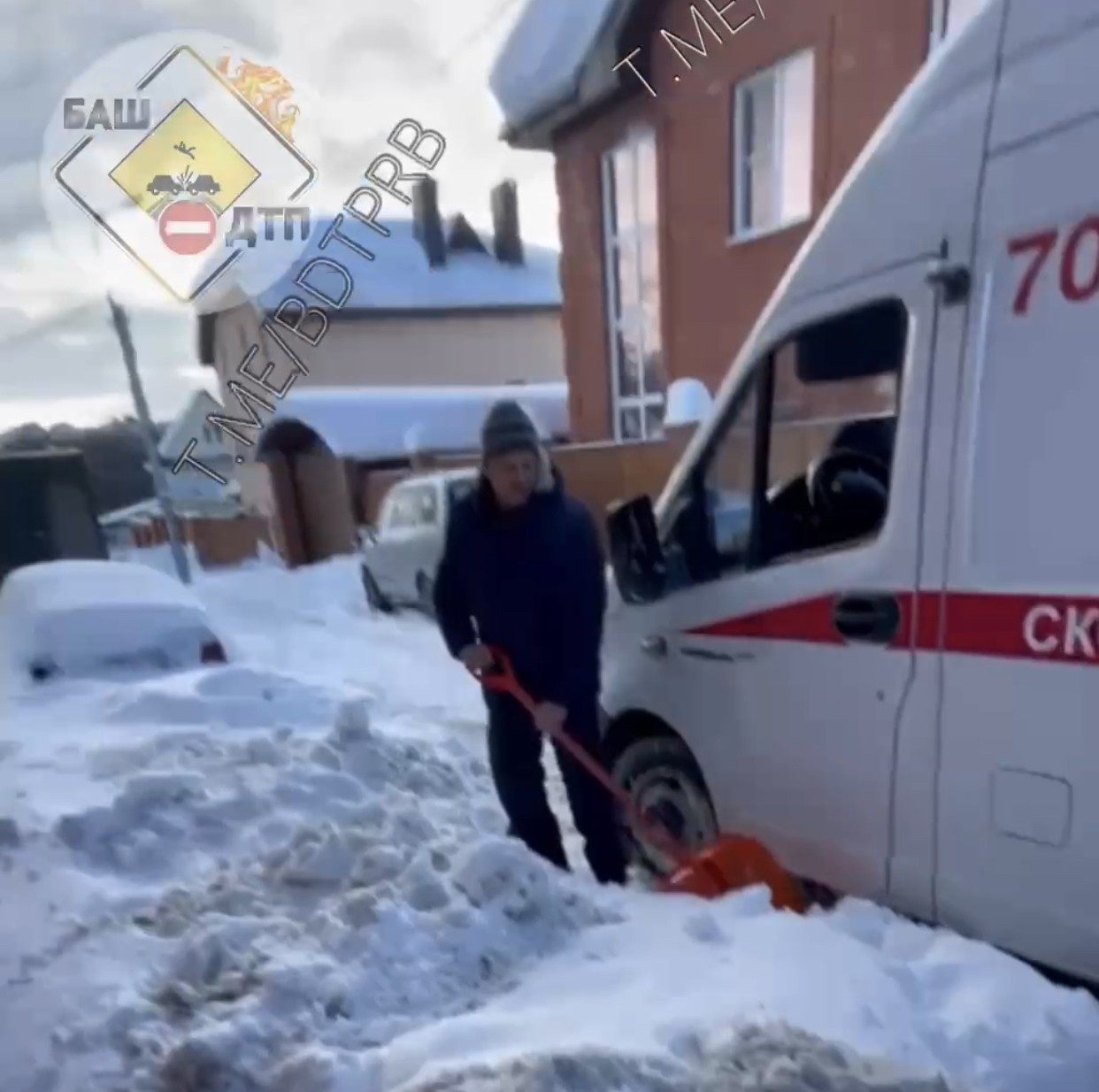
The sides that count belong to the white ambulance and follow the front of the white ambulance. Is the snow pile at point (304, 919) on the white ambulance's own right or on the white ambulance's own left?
on the white ambulance's own left

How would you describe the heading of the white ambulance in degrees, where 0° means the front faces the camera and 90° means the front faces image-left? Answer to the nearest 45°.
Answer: approximately 135°

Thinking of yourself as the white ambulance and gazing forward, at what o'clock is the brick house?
The brick house is roughly at 1 o'clock from the white ambulance.
